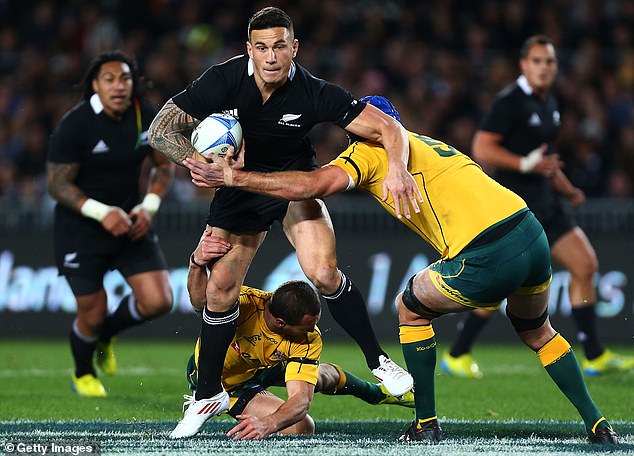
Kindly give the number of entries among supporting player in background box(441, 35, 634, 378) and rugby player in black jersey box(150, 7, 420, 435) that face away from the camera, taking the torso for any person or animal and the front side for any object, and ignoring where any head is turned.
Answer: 0

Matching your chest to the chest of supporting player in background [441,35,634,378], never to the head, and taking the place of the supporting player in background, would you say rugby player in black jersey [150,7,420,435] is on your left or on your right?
on your right

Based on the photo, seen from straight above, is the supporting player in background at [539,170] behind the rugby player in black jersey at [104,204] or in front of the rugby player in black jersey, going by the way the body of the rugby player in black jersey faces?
in front

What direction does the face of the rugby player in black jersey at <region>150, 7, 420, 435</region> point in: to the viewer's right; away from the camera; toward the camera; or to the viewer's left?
toward the camera

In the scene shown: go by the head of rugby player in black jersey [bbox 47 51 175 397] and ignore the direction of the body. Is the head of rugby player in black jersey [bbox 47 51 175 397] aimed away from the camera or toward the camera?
toward the camera

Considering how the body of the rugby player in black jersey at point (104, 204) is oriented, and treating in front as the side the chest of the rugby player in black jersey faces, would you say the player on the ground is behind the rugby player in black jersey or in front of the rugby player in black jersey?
in front

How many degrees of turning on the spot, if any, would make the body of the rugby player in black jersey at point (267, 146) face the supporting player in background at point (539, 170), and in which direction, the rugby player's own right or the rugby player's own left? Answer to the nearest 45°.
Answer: approximately 135° to the rugby player's own left

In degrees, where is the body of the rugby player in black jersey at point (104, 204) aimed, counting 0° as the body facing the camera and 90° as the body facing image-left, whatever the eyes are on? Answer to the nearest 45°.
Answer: approximately 315°

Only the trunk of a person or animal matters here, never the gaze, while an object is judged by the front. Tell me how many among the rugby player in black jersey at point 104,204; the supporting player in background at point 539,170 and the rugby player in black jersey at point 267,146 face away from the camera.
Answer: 0

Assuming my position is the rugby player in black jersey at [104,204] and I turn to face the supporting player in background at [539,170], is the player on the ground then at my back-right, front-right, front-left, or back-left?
front-right

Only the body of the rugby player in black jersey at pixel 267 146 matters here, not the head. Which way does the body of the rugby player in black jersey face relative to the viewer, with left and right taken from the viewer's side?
facing the viewer

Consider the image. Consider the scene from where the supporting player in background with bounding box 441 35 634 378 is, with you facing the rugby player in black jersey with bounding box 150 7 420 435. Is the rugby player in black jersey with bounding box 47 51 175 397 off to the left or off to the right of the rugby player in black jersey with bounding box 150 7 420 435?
right

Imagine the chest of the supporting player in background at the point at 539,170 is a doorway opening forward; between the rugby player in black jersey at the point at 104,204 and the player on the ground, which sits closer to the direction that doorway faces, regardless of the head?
the player on the ground

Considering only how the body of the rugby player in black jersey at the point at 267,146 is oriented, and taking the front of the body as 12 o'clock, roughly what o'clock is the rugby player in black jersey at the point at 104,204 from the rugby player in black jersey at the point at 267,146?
the rugby player in black jersey at the point at 104,204 is roughly at 5 o'clock from the rugby player in black jersey at the point at 267,146.

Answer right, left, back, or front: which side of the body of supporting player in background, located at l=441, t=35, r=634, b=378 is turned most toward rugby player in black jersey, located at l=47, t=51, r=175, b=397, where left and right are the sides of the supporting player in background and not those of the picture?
right
